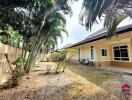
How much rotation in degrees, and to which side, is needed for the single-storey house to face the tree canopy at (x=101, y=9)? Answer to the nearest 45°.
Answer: approximately 45° to its left

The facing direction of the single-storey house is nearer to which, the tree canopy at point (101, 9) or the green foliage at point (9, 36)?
the green foliage

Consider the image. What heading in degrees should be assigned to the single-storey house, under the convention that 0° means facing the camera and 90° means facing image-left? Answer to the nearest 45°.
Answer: approximately 45°

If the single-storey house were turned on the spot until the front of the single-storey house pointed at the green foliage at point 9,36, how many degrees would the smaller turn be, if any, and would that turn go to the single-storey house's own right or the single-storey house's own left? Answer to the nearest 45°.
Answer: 0° — it already faces it
